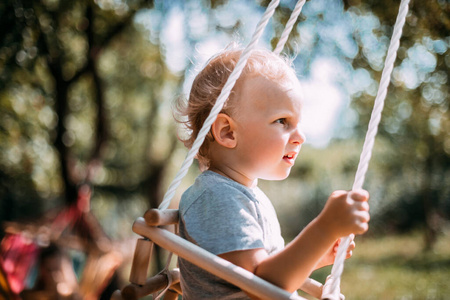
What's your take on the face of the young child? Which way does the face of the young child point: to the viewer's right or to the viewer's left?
to the viewer's right

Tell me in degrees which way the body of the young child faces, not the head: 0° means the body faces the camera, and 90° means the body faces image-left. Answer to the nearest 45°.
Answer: approximately 270°
